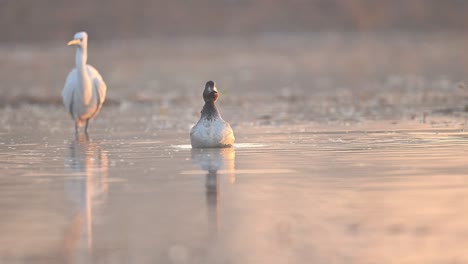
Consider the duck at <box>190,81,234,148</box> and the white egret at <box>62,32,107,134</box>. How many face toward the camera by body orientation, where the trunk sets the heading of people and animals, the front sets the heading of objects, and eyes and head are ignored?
2

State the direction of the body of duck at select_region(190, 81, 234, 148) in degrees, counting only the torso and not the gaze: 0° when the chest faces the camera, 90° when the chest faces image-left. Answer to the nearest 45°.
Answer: approximately 0°

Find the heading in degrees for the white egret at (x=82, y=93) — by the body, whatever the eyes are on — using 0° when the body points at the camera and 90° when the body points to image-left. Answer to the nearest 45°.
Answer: approximately 0°
